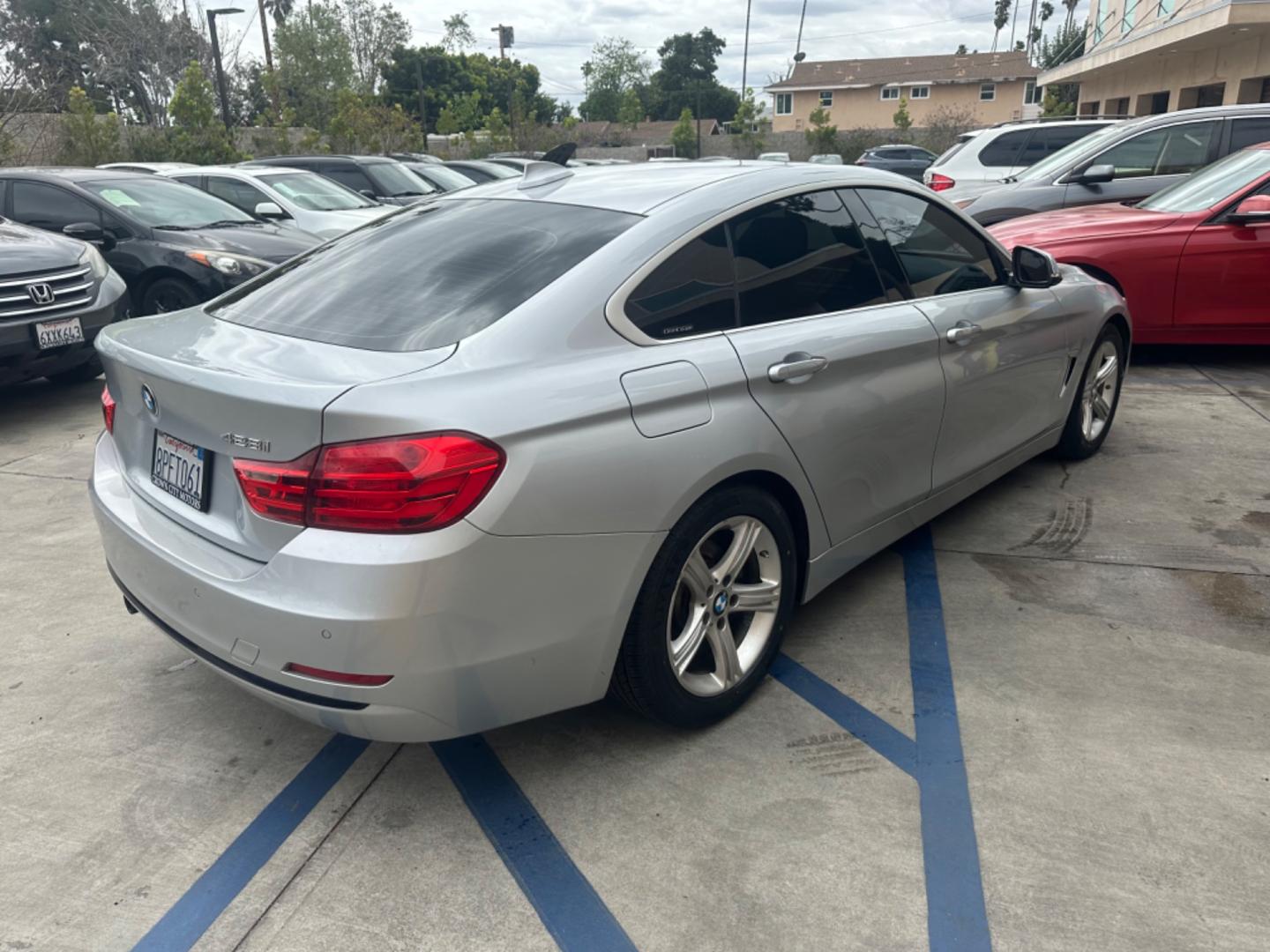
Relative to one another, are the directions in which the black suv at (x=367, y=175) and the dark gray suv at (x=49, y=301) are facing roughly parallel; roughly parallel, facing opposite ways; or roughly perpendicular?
roughly parallel

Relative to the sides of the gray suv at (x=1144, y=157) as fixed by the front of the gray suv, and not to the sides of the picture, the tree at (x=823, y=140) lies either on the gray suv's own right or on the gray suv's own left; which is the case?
on the gray suv's own right

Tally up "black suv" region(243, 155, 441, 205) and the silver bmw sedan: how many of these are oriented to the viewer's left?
0

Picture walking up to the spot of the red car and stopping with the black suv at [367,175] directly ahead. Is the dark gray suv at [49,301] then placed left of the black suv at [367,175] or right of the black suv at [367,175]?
left

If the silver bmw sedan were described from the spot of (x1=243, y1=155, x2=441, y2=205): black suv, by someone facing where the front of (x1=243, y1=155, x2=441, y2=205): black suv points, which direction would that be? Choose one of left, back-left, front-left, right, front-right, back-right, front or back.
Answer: front-right

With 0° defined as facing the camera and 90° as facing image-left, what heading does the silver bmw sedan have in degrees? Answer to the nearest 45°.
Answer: approximately 225°

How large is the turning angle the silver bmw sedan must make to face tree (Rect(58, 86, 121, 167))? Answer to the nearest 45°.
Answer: approximately 90° to its left

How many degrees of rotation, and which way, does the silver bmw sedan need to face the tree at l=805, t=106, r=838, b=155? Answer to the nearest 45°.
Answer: approximately 45° to its left

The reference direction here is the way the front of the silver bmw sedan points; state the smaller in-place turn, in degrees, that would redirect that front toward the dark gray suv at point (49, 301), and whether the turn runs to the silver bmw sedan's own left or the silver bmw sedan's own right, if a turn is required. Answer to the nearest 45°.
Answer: approximately 90° to the silver bmw sedan's own left

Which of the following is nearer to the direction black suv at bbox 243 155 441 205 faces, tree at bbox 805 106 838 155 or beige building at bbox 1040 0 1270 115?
the beige building

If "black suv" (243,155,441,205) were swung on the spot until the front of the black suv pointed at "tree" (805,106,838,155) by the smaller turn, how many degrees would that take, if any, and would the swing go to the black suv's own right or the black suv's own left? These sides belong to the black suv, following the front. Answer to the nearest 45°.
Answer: approximately 90° to the black suv's own left

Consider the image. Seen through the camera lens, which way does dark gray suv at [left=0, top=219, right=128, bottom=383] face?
facing the viewer and to the right of the viewer
